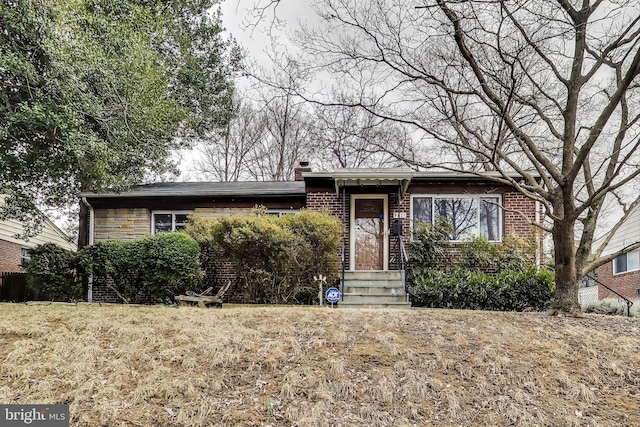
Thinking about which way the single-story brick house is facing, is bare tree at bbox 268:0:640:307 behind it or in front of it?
in front

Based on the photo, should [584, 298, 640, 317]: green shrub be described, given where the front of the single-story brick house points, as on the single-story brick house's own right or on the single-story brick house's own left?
on the single-story brick house's own left

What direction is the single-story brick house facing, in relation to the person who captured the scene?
facing the viewer

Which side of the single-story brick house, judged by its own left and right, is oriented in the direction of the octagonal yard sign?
front

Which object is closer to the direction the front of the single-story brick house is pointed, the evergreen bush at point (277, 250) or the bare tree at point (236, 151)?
the evergreen bush

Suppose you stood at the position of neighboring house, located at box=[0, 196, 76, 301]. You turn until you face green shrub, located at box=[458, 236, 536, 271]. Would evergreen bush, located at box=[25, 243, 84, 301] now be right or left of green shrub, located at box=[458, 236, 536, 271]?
right

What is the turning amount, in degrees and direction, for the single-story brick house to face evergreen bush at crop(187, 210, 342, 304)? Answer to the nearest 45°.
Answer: approximately 45° to its right

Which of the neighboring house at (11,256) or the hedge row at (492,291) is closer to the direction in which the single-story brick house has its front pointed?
the hedge row

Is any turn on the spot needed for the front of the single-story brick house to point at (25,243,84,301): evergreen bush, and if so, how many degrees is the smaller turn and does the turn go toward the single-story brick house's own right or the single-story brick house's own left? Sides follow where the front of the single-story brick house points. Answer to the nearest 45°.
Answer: approximately 90° to the single-story brick house's own right

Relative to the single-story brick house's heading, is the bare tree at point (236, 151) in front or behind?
behind
